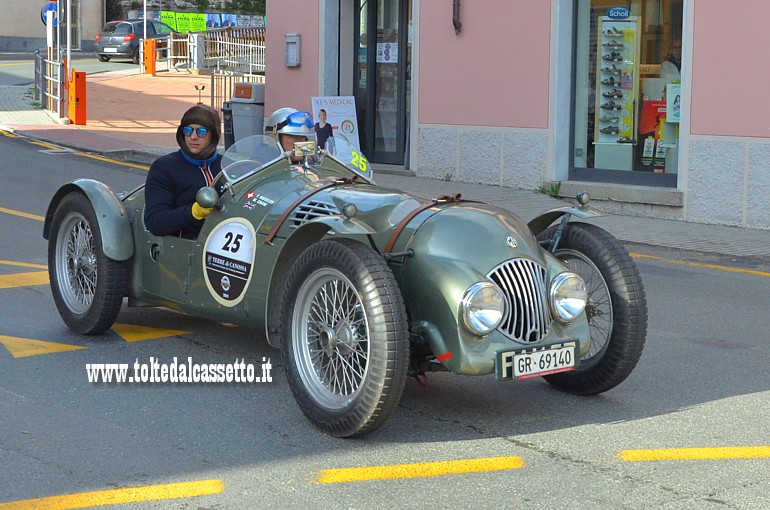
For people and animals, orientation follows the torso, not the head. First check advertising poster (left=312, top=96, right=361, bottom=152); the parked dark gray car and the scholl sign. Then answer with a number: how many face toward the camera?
2

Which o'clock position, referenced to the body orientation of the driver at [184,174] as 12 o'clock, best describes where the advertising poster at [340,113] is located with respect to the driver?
The advertising poster is roughly at 8 o'clock from the driver.

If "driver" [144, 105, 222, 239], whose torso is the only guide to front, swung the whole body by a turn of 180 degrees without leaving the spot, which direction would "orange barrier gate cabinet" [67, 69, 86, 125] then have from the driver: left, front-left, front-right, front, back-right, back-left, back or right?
front-right

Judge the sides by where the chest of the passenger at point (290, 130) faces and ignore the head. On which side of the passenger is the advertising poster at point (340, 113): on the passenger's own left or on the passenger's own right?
on the passenger's own left

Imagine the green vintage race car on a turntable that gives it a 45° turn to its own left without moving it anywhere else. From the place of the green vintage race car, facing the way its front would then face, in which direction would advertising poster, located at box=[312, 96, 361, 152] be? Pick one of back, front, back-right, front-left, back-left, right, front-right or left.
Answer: left

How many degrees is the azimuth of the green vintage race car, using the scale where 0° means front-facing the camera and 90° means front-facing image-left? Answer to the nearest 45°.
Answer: approximately 315°

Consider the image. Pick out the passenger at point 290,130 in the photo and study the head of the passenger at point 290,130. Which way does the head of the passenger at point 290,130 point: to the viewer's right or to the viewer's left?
to the viewer's right

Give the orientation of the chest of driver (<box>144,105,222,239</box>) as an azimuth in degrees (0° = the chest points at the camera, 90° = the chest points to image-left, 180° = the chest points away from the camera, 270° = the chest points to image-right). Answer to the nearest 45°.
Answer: approximately 315°

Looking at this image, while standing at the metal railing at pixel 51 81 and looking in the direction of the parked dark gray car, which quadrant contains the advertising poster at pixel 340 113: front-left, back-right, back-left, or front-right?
back-right

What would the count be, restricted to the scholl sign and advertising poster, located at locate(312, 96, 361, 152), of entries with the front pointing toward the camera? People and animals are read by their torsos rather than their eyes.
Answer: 2
